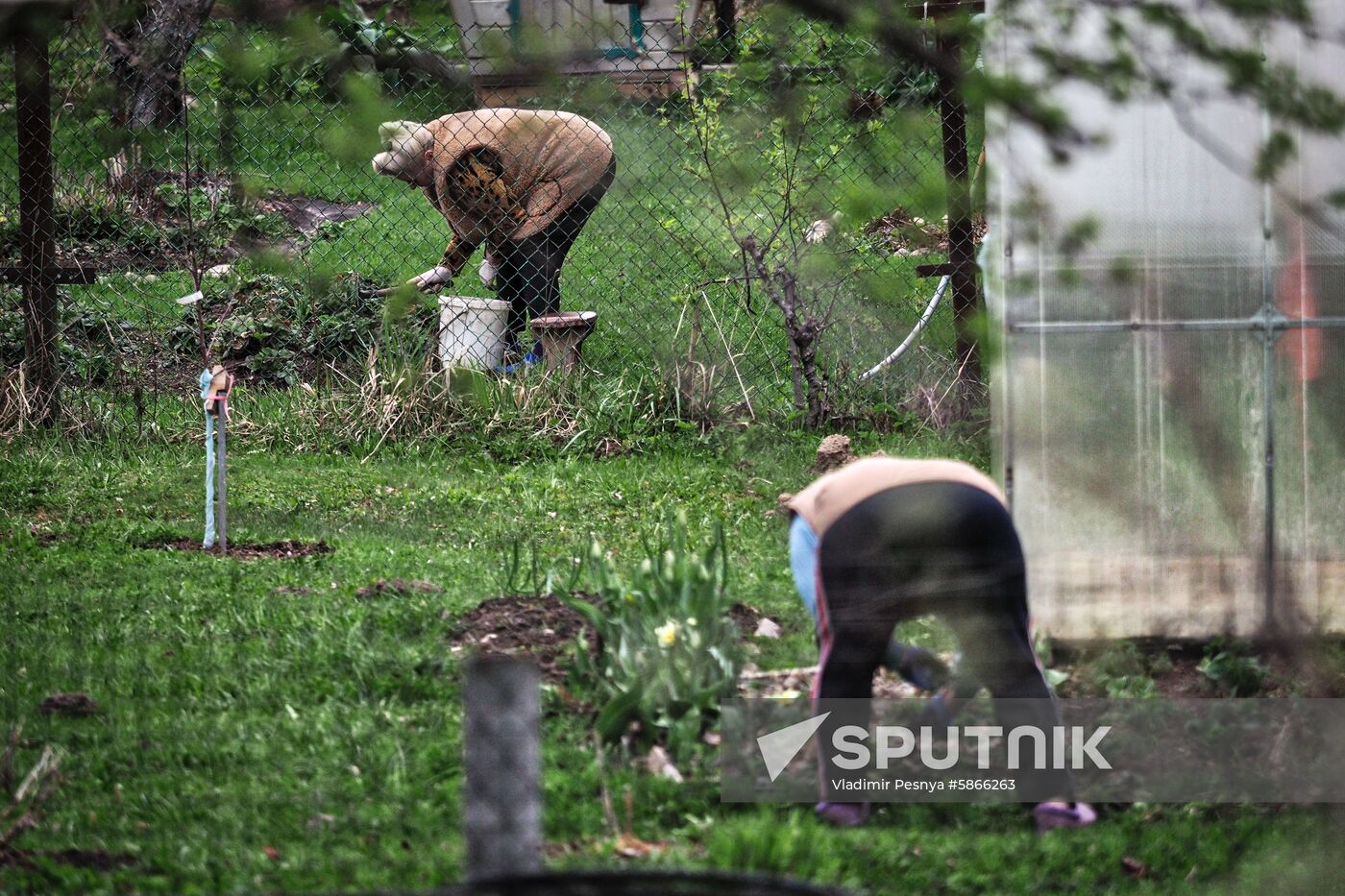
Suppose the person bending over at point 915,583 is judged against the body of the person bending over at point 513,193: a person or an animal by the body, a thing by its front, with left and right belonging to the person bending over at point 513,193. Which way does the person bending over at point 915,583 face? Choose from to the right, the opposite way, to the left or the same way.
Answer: to the right

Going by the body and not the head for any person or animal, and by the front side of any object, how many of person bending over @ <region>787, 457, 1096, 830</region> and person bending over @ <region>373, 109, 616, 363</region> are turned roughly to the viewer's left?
1

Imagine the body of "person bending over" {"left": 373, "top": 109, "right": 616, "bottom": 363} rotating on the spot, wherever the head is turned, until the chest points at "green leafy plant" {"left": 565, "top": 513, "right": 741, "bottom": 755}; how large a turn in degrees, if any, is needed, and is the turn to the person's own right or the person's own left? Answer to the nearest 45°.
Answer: approximately 90° to the person's own left

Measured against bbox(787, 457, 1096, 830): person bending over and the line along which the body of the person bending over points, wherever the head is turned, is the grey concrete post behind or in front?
behind

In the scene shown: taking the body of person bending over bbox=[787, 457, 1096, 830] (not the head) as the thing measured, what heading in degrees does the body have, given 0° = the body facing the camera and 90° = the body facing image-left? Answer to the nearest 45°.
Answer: approximately 180°

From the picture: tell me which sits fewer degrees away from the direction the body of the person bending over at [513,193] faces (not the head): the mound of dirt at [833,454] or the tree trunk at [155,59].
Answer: the tree trunk

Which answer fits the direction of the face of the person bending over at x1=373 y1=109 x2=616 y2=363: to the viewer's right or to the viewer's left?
to the viewer's left

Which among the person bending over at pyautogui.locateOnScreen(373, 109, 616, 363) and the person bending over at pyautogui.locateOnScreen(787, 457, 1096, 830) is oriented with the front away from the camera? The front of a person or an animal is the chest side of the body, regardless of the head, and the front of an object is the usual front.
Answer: the person bending over at pyautogui.locateOnScreen(787, 457, 1096, 830)

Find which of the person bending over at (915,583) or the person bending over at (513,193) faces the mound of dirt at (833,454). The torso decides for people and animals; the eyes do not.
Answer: the person bending over at (915,583)

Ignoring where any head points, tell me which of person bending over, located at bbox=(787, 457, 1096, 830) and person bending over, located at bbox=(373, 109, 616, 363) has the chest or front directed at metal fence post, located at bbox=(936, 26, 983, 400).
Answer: person bending over, located at bbox=(787, 457, 1096, 830)

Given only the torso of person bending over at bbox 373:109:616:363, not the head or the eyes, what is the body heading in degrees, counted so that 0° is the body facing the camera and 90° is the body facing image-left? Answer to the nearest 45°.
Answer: approximately 90°

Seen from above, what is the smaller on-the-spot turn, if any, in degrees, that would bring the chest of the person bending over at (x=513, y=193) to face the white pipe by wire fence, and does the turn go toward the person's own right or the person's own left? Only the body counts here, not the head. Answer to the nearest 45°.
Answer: approximately 135° to the person's own left
